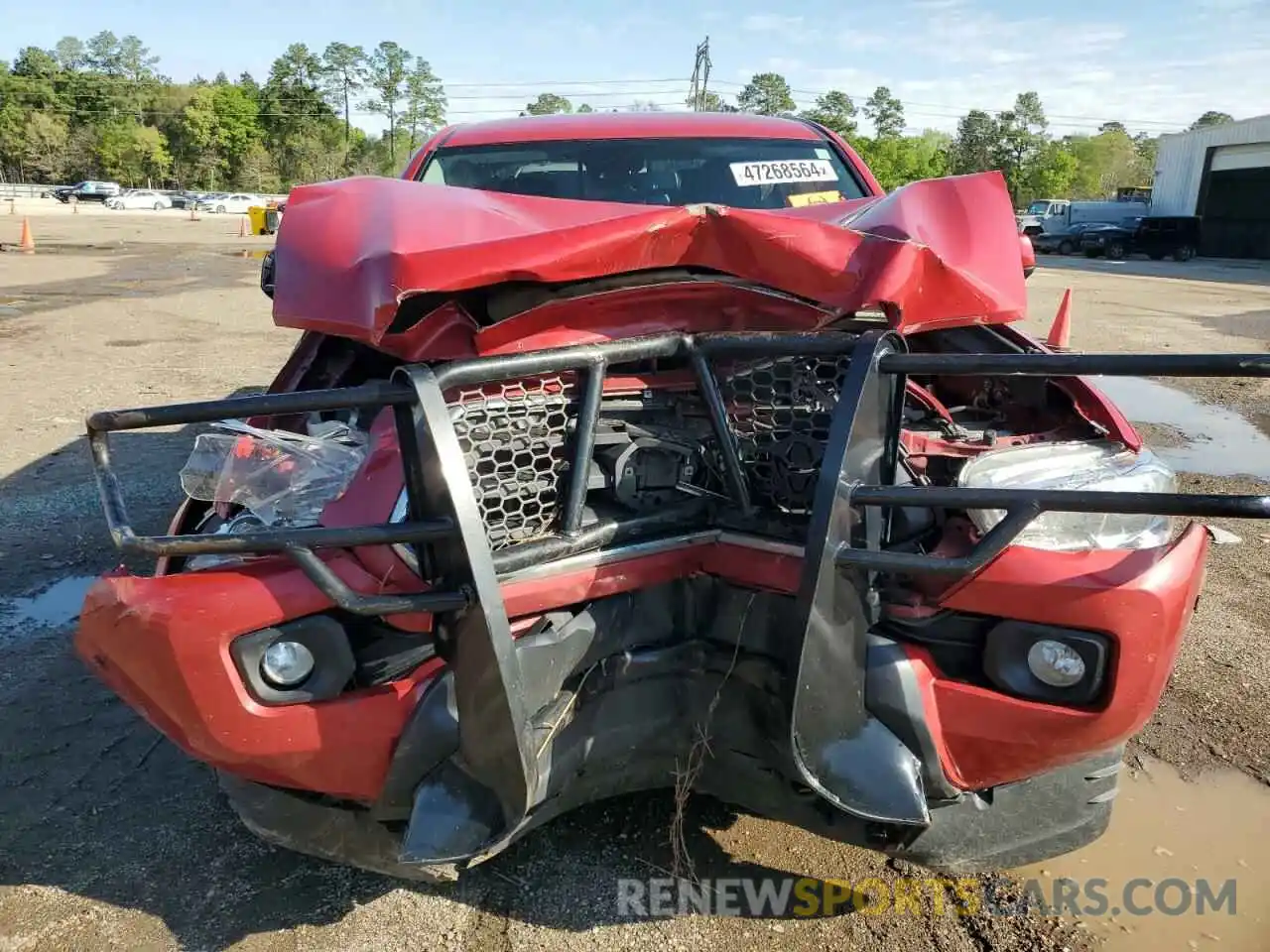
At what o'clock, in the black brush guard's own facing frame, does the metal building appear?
The metal building is roughly at 7 o'clock from the black brush guard.

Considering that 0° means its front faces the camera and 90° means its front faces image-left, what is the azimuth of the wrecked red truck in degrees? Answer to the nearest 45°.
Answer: approximately 0°

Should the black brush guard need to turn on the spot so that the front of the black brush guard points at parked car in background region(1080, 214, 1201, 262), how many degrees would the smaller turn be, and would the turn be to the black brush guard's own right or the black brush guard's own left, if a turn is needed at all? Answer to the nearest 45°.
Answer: approximately 135° to the black brush guard's own left

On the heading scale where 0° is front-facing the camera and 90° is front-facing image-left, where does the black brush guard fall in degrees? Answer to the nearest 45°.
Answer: approximately 0°

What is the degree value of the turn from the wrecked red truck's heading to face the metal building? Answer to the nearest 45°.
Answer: approximately 135° to its left
